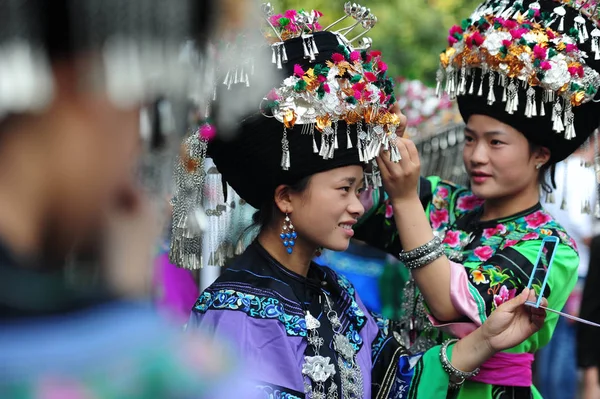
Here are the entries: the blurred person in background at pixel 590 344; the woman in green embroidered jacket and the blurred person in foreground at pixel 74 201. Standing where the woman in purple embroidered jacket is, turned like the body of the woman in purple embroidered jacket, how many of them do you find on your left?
2

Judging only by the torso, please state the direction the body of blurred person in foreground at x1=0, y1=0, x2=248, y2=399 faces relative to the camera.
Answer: to the viewer's right

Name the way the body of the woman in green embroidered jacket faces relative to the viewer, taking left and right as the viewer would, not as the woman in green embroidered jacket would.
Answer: facing the viewer and to the left of the viewer

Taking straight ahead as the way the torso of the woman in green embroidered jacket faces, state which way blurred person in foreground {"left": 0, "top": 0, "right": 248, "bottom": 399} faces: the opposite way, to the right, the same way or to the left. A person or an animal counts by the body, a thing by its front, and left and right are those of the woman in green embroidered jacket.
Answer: the opposite way

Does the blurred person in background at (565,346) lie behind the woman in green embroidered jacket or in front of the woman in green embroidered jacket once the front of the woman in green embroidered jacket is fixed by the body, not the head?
behind

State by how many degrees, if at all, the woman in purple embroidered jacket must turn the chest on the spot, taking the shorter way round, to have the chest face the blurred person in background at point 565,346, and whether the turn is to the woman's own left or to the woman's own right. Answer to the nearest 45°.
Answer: approximately 90° to the woman's own left

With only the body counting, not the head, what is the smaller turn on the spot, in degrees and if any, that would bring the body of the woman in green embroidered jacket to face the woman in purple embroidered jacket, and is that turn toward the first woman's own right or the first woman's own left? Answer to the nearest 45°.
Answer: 0° — they already face them

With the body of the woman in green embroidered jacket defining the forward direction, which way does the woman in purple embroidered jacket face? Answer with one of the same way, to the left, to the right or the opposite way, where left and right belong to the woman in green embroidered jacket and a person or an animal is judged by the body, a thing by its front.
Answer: to the left

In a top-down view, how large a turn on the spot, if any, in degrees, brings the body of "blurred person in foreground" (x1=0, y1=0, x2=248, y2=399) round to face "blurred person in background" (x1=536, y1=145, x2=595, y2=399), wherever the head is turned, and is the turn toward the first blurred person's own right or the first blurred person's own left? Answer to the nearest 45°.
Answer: approximately 45° to the first blurred person's own left

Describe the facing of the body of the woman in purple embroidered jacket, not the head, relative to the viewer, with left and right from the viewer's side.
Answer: facing the viewer and to the right of the viewer

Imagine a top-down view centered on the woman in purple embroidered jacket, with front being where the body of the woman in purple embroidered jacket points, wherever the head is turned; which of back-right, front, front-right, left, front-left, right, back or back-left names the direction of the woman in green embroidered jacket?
left

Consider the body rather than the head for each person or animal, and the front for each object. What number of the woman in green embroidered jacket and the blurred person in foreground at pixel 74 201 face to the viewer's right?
1

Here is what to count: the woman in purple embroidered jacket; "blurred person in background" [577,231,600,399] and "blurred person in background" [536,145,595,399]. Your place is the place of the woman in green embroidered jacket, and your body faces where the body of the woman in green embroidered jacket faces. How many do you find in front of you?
1

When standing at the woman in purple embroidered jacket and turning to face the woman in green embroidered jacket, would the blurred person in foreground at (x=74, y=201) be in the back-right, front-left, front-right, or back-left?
back-right
